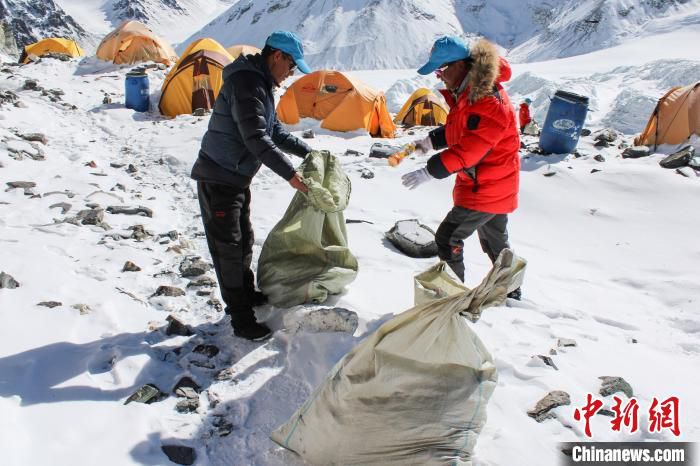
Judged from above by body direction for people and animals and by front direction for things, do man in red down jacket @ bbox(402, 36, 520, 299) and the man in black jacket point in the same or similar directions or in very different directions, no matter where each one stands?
very different directions

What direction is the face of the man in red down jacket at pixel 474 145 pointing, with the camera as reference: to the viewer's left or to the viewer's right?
to the viewer's left

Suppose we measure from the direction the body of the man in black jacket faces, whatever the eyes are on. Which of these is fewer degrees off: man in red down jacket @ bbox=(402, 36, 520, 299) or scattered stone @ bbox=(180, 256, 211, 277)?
the man in red down jacket

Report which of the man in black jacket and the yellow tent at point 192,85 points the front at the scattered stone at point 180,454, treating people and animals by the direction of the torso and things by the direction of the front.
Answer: the yellow tent

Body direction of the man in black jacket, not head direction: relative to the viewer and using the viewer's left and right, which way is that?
facing to the right of the viewer

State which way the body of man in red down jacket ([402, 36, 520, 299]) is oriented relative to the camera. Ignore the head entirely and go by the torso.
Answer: to the viewer's left

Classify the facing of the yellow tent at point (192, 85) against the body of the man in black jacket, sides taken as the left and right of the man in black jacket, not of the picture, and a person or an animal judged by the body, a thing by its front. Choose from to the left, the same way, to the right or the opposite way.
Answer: to the right
